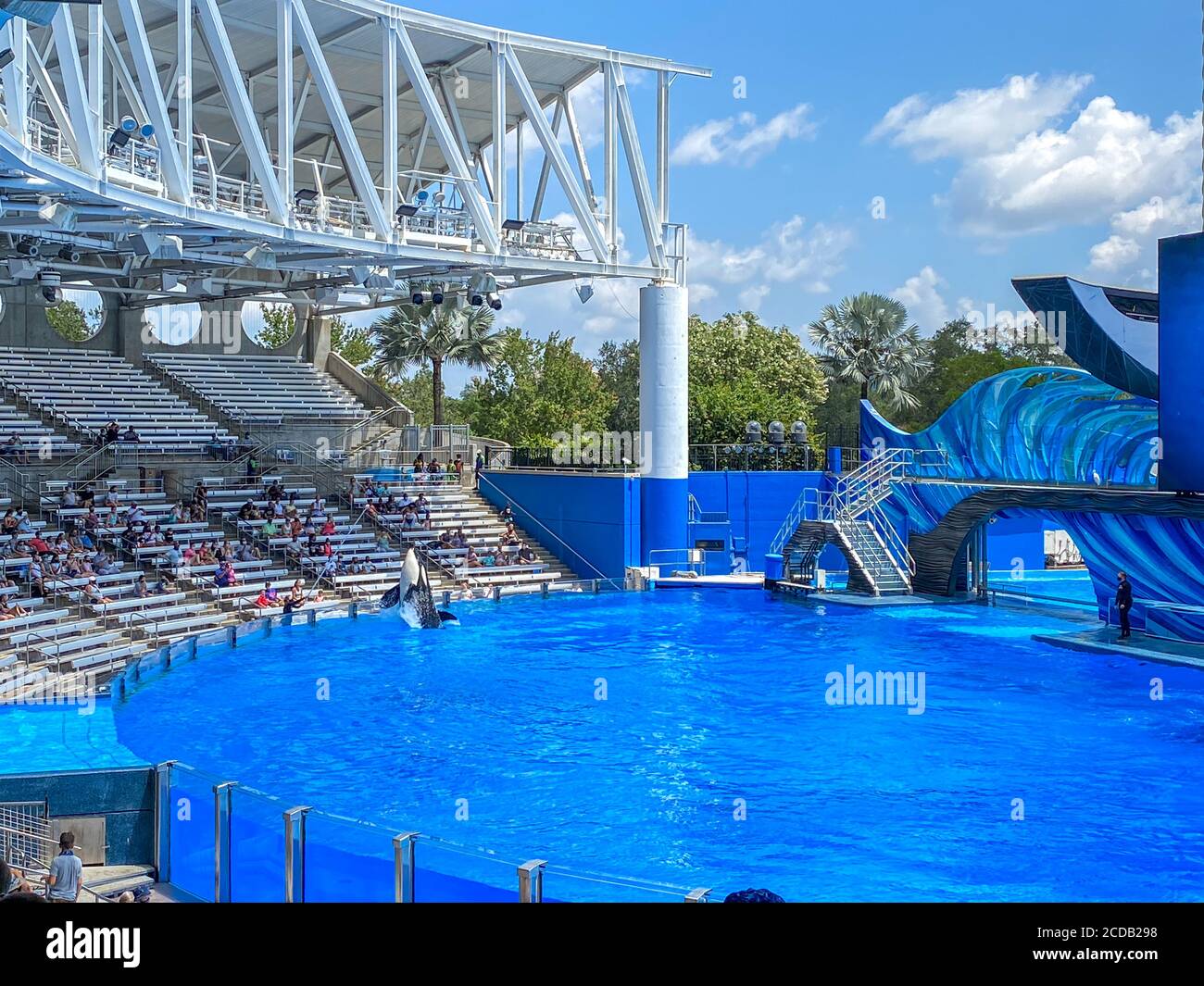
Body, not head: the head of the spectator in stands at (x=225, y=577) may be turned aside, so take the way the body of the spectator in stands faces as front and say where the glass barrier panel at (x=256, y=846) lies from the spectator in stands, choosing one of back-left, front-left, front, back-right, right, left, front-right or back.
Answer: front-right

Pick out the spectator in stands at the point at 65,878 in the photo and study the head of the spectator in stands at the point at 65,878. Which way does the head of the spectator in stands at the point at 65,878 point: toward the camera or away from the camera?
away from the camera

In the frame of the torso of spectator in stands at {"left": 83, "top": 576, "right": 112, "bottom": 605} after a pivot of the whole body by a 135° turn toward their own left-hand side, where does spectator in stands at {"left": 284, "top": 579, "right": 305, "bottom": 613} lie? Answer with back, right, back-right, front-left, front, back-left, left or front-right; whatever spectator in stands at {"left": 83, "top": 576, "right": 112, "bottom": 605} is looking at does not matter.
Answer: front-right

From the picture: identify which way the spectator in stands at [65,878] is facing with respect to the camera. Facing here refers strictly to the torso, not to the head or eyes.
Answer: away from the camera

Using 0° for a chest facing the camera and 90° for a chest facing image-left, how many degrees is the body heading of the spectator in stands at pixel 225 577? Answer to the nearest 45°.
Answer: approximately 315°

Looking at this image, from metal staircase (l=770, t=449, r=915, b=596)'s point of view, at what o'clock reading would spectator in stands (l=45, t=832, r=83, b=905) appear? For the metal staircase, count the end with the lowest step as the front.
The spectator in stands is roughly at 2 o'clock from the metal staircase.

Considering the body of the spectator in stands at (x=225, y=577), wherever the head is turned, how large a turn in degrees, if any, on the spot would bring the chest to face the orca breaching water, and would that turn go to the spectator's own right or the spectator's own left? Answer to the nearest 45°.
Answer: approximately 45° to the spectator's own left

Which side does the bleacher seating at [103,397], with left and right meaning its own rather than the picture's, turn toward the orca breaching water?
front

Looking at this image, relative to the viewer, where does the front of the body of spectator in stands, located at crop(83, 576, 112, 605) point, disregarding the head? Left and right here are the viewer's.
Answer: facing the viewer and to the right of the viewer
